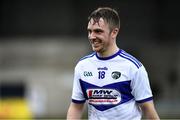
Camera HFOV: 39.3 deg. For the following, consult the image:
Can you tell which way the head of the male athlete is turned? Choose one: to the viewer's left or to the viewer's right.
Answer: to the viewer's left

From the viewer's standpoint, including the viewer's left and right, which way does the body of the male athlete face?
facing the viewer and to the left of the viewer
